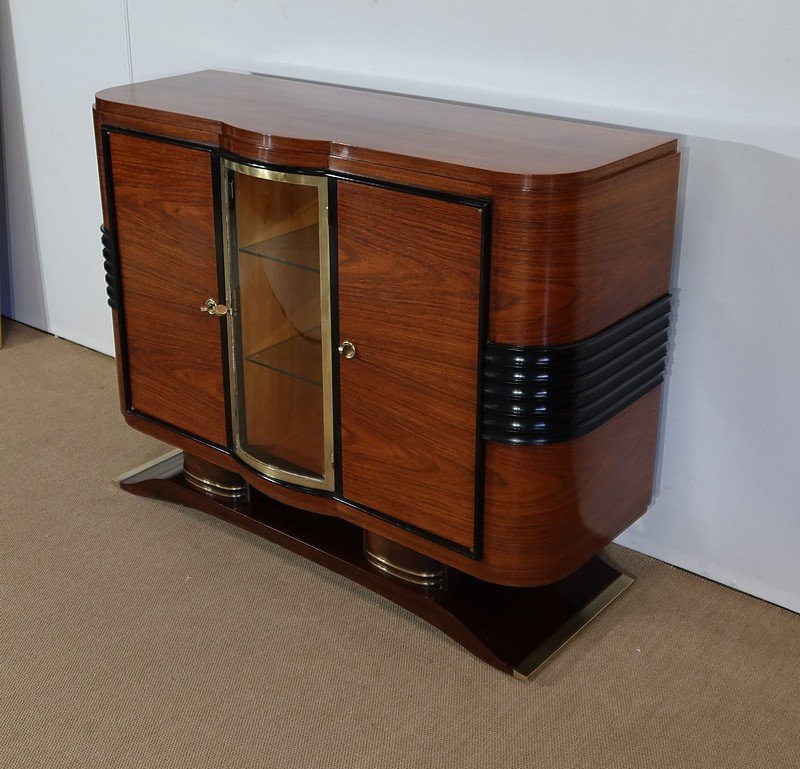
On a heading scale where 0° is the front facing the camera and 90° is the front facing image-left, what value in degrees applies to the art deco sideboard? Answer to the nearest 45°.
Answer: approximately 45°
